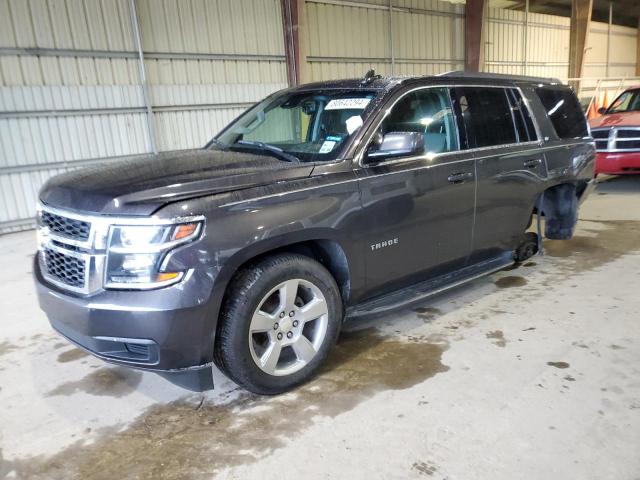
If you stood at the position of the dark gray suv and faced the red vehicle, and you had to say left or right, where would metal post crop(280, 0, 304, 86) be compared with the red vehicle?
left

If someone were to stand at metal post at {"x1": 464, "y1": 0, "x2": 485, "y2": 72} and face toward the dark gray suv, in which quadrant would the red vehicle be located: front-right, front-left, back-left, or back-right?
front-left

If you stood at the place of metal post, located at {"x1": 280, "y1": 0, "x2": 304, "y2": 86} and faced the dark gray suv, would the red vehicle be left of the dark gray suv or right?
left

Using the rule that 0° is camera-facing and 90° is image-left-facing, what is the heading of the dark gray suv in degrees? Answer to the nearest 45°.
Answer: approximately 45°

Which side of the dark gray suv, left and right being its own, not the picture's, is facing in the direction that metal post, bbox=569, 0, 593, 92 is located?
back

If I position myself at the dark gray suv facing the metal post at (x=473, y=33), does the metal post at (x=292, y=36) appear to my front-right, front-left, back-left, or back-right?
front-left

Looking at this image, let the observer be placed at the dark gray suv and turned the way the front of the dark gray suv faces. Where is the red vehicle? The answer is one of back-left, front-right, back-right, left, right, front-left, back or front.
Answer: back

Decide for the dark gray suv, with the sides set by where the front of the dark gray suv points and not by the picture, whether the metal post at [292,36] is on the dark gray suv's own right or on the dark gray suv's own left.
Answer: on the dark gray suv's own right

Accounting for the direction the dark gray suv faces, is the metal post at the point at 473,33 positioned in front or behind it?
behind

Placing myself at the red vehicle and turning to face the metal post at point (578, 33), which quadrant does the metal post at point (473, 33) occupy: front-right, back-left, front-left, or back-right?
front-left
